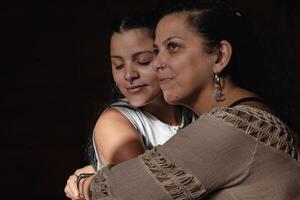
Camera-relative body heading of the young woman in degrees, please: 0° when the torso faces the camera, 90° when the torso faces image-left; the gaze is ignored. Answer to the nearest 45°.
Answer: approximately 315°

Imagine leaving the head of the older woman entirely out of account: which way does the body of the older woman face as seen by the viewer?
to the viewer's left

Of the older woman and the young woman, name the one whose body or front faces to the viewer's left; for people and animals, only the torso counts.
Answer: the older woman

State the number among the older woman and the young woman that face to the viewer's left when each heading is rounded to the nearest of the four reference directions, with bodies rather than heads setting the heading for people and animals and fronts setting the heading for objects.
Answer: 1

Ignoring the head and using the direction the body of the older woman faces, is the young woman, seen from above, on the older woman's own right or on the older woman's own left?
on the older woman's own right

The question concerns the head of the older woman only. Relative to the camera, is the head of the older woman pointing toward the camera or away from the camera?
toward the camera
